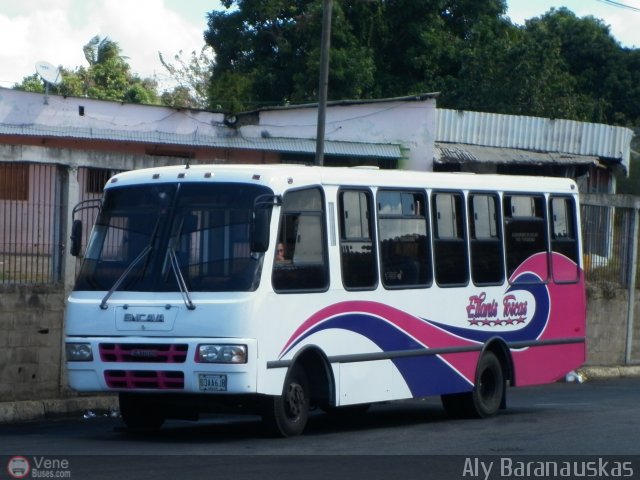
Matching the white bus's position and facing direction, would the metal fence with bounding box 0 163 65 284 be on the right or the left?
on its right

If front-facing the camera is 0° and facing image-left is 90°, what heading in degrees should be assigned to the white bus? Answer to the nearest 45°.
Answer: approximately 45°

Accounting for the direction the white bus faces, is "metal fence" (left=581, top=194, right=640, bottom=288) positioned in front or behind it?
behind

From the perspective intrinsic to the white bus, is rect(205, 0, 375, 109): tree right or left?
on its right

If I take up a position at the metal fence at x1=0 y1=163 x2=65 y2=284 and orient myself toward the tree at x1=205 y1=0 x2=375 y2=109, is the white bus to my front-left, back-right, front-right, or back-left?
back-right

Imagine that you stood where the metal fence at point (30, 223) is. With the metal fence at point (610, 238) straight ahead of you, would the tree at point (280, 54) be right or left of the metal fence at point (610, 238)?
left

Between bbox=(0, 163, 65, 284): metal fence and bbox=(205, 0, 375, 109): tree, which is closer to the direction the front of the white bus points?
the metal fence
